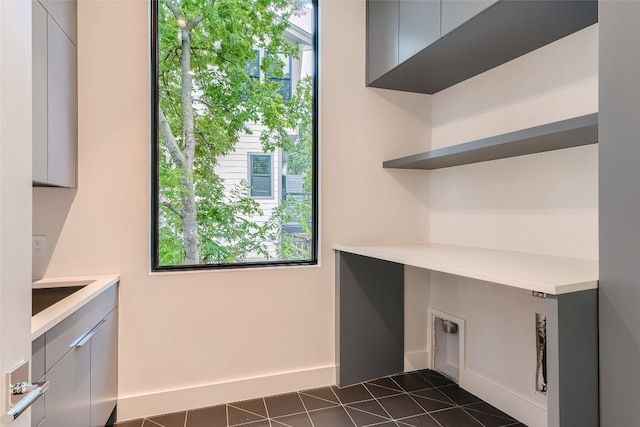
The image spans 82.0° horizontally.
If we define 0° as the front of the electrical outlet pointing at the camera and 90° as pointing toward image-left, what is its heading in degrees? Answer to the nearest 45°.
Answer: approximately 0°

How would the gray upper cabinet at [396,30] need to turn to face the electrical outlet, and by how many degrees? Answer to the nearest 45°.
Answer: approximately 45° to its right

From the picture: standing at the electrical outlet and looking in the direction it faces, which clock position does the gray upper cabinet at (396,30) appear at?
The gray upper cabinet is roughly at 10 o'clock from the electrical outlet.
